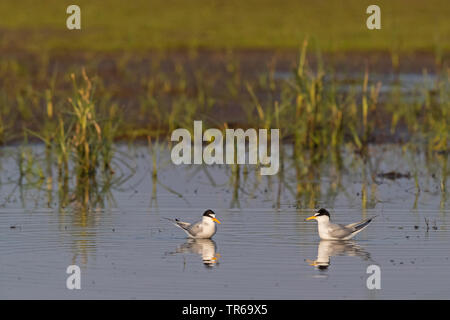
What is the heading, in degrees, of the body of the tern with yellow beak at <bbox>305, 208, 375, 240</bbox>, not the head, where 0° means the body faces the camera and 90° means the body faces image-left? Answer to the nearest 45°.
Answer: approximately 90°

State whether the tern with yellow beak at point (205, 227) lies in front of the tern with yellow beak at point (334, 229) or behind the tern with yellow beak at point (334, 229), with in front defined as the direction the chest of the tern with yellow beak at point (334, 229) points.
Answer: in front
